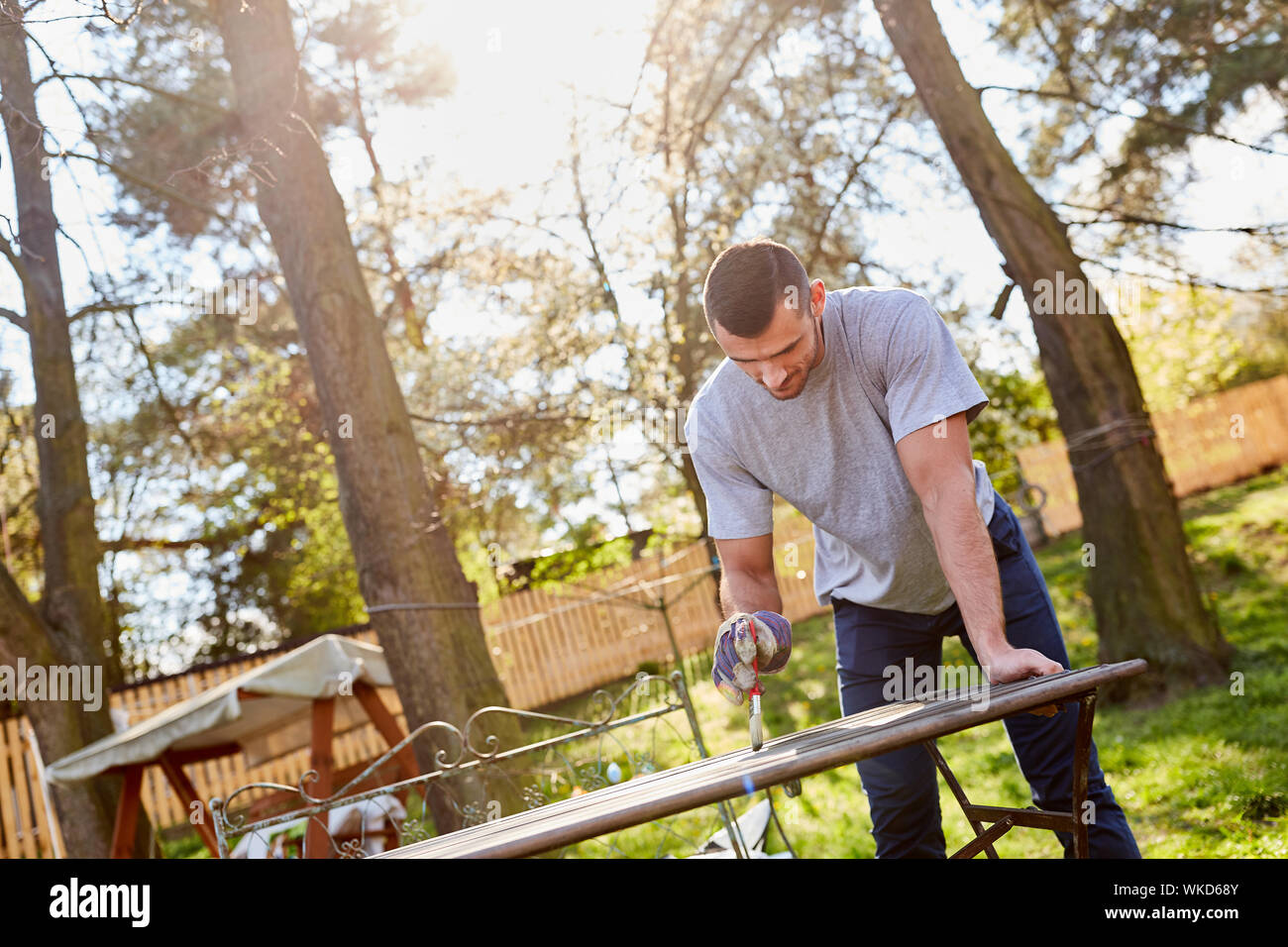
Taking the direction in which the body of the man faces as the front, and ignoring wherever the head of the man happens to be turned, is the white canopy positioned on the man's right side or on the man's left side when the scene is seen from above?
on the man's right side

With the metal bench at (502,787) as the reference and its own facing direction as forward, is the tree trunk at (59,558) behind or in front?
behind

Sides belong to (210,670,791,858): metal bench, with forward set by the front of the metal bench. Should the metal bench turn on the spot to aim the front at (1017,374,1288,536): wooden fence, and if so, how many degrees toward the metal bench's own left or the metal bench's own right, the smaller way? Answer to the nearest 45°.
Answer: approximately 135° to the metal bench's own left

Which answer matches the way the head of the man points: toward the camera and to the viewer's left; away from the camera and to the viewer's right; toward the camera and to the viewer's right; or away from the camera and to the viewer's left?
toward the camera and to the viewer's left

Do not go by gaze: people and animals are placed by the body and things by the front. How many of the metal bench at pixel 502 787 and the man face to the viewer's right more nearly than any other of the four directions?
0
